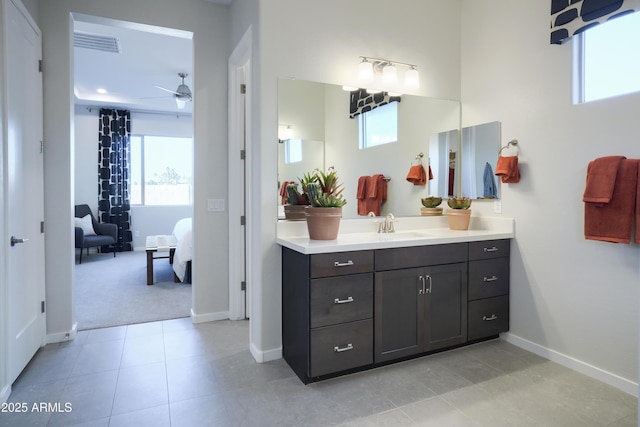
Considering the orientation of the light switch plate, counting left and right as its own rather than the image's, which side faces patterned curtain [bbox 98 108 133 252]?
back

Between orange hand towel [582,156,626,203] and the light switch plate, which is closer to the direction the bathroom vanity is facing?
the orange hand towel

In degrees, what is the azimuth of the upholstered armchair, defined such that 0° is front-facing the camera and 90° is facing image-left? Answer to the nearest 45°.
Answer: approximately 315°

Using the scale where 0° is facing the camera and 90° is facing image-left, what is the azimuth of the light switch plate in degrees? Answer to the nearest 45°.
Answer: approximately 0°

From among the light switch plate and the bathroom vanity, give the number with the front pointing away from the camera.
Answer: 0
